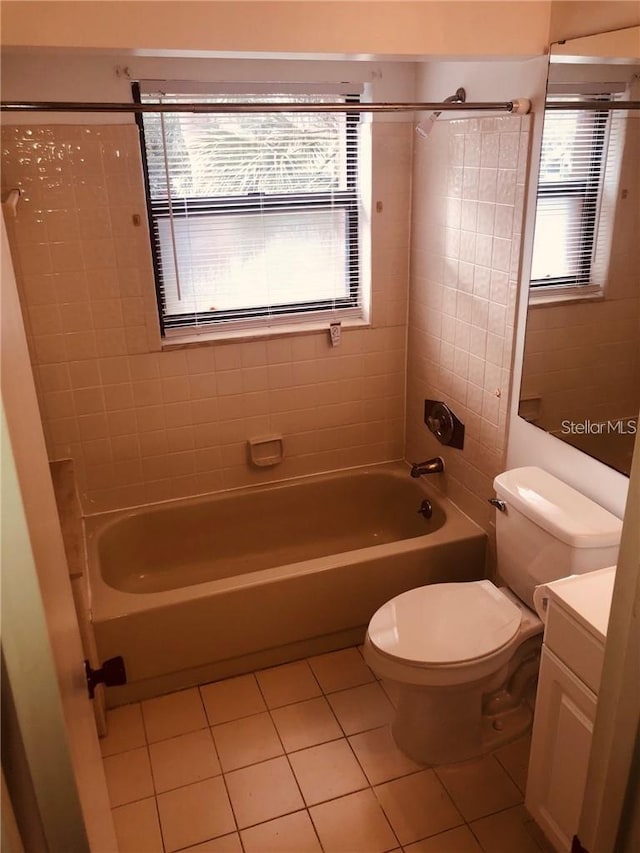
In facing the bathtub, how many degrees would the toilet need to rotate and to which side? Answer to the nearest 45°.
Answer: approximately 45° to its right

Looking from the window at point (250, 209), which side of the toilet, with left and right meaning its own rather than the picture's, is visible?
right

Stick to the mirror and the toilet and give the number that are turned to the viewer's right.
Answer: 0

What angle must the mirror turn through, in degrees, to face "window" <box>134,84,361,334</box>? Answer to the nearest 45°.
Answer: approximately 45° to its right

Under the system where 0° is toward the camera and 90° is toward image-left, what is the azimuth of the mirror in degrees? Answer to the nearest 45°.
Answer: approximately 45°

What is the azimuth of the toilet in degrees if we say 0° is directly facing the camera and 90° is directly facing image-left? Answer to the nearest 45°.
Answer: approximately 45°
